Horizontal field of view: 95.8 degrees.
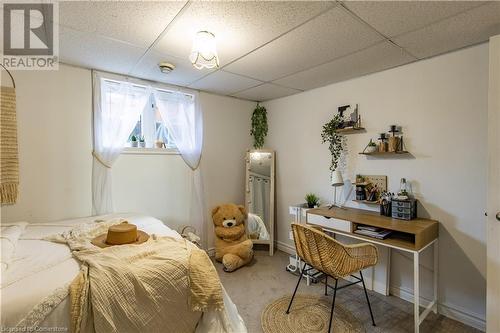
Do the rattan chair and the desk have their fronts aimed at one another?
yes

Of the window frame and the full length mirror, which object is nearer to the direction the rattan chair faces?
the full length mirror

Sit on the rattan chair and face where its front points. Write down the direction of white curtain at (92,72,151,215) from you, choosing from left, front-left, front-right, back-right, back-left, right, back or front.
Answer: back-left

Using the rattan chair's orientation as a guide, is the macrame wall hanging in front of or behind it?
behind

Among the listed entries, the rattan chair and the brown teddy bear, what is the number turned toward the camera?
1

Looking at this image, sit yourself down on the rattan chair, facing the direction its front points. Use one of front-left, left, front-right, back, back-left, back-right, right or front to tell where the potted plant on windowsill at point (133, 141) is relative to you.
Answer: back-left

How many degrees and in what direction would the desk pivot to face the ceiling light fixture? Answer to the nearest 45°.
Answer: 0° — it already faces it

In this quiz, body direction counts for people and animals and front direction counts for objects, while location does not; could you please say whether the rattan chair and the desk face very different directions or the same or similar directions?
very different directions

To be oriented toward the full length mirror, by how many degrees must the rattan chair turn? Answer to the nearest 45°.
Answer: approximately 90° to its left

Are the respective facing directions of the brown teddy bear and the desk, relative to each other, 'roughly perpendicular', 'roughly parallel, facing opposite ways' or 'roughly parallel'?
roughly perpendicular

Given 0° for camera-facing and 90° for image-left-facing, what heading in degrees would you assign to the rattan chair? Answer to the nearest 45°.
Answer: approximately 225°

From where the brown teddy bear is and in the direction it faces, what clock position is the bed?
The bed is roughly at 1 o'clock from the brown teddy bear.

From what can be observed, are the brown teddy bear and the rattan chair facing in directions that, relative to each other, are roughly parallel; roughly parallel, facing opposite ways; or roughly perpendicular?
roughly perpendicular

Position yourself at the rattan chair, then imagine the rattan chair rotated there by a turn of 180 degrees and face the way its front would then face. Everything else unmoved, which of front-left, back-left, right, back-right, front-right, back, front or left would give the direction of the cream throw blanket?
front
